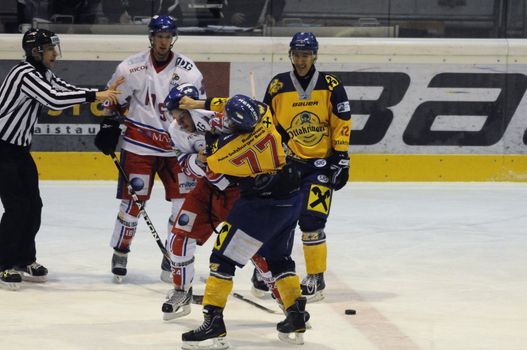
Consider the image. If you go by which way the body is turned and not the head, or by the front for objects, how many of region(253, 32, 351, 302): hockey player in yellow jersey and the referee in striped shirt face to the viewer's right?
1

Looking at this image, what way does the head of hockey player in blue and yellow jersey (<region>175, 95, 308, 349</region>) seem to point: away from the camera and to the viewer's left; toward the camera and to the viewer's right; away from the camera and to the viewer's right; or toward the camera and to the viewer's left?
away from the camera and to the viewer's left

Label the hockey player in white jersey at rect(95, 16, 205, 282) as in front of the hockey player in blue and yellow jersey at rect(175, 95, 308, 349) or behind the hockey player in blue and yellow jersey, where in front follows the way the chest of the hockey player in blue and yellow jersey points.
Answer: in front

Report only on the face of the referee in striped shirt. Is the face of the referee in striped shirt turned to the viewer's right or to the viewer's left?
to the viewer's right

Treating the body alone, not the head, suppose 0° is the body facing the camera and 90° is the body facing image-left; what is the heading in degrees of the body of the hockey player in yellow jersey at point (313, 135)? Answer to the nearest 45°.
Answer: approximately 0°

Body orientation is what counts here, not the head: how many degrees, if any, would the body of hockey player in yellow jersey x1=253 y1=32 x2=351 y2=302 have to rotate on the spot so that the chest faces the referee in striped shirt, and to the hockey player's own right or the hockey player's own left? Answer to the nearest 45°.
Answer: approximately 90° to the hockey player's own right

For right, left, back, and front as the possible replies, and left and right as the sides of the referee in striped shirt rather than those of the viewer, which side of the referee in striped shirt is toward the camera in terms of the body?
right

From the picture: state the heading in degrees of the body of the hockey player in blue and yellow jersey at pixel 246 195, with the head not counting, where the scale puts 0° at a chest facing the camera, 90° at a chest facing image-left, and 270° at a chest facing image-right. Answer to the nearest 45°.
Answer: approximately 135°

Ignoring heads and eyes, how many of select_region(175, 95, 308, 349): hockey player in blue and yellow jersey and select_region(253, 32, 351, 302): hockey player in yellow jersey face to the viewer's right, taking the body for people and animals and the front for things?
0

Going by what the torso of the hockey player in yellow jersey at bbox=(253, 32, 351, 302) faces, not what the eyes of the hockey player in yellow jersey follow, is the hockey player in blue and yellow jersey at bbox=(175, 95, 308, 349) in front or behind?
in front

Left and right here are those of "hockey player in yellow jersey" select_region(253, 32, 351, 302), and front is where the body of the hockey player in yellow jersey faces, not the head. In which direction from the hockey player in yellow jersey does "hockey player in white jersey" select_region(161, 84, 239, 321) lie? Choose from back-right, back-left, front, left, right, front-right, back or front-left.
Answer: front-right
